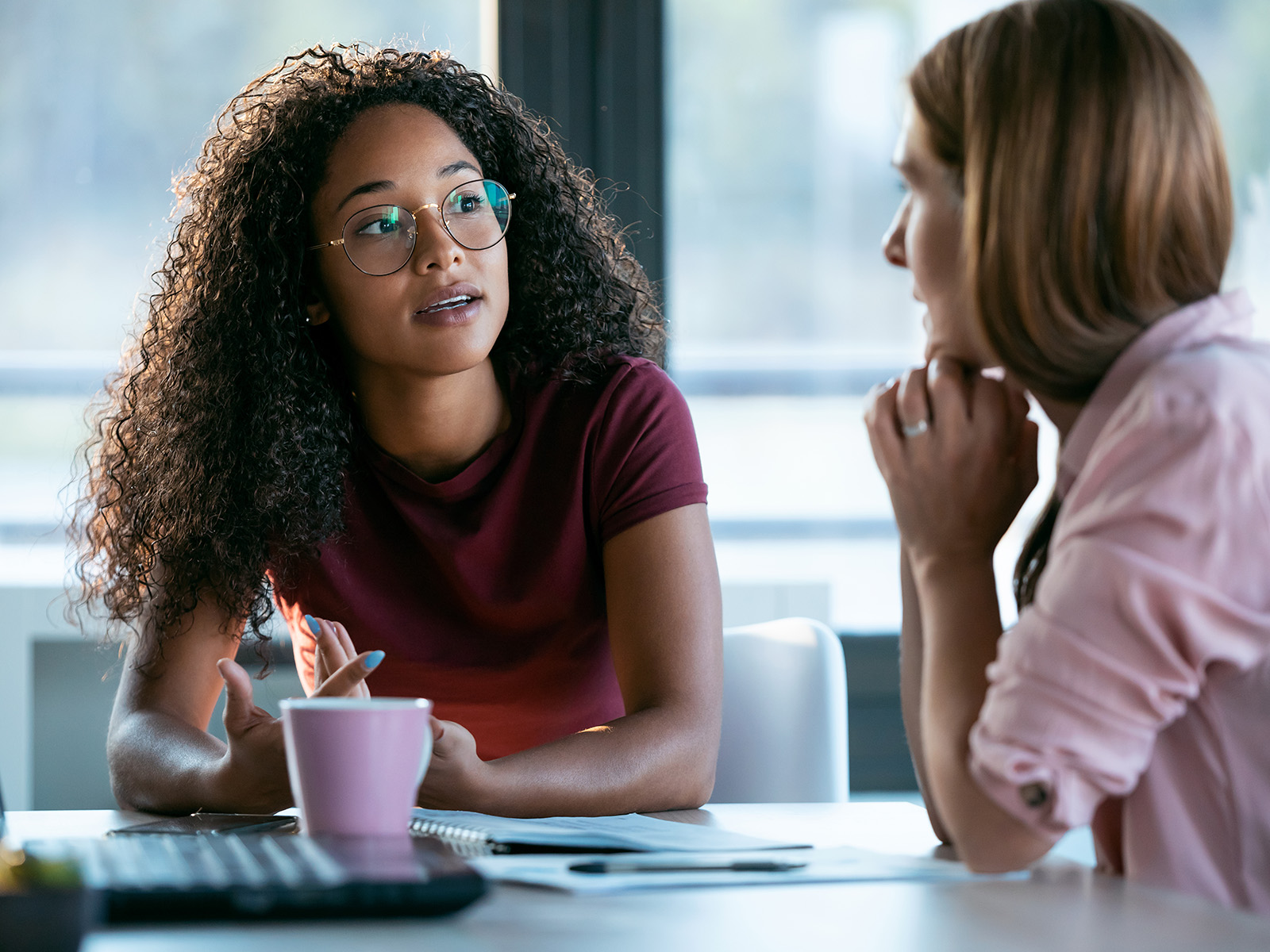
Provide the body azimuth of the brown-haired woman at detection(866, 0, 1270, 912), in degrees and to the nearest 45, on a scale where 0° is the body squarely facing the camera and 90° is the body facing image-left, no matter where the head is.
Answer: approximately 90°

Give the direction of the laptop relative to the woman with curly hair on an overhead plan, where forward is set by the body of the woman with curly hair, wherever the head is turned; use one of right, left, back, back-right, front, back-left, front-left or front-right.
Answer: front

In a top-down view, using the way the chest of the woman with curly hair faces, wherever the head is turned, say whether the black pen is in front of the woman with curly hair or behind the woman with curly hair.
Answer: in front

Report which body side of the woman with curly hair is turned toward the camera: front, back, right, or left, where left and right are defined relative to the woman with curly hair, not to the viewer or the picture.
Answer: front

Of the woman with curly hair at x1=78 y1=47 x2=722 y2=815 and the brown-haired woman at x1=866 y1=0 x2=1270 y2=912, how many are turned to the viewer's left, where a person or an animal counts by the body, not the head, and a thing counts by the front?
1

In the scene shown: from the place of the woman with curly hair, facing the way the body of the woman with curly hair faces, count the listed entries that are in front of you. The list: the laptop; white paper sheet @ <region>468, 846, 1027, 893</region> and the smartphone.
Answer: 3

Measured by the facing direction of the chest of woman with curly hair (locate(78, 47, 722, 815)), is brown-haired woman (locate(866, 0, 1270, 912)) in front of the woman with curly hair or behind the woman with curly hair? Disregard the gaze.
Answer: in front

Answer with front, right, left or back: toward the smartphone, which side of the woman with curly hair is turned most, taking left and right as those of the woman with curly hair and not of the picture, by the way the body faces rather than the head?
front

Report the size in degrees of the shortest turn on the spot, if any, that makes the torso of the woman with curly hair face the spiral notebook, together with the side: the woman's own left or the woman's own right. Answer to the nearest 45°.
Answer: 0° — they already face it
